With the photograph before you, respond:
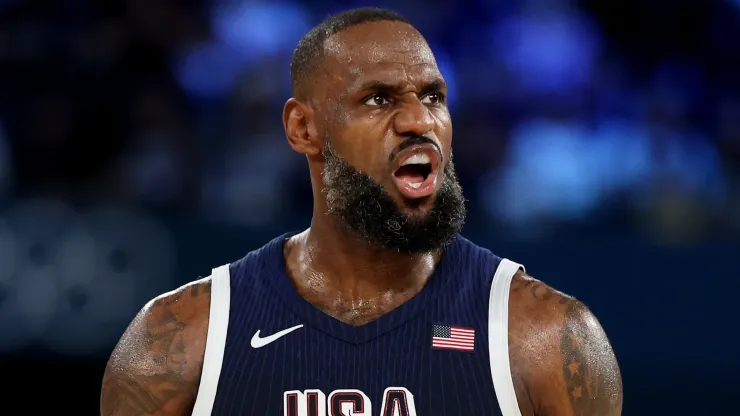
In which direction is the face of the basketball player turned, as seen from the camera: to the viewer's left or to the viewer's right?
to the viewer's right

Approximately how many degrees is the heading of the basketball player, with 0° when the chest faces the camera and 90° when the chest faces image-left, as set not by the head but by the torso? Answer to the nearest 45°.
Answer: approximately 0°
